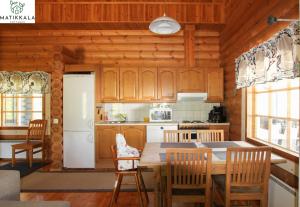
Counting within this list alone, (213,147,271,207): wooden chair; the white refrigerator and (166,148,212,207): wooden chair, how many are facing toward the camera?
1

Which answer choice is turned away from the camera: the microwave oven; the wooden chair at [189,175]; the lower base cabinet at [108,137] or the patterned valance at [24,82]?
the wooden chair

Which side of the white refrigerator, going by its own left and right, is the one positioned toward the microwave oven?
left

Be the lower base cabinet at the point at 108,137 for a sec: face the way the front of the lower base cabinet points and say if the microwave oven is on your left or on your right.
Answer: on your left

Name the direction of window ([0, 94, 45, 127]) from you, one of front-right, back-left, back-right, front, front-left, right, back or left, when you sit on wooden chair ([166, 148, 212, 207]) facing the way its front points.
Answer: front-left

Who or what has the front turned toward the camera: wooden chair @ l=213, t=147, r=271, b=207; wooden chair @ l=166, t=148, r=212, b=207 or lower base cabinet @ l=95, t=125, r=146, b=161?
the lower base cabinet

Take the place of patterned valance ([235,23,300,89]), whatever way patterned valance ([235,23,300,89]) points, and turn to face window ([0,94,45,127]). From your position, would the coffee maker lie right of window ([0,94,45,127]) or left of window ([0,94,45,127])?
right

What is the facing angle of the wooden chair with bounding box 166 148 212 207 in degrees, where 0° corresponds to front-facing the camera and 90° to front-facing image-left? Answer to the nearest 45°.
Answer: approximately 180°

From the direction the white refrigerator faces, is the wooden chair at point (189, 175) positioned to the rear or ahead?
ahead

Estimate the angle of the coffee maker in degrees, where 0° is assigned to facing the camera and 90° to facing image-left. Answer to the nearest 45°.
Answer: approximately 0°

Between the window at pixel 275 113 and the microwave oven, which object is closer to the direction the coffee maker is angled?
the window

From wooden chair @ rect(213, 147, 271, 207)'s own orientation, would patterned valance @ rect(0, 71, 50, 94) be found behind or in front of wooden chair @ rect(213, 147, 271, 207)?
in front

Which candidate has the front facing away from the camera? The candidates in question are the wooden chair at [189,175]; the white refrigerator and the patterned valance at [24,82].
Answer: the wooden chair

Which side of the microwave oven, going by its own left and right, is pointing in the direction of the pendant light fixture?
front
